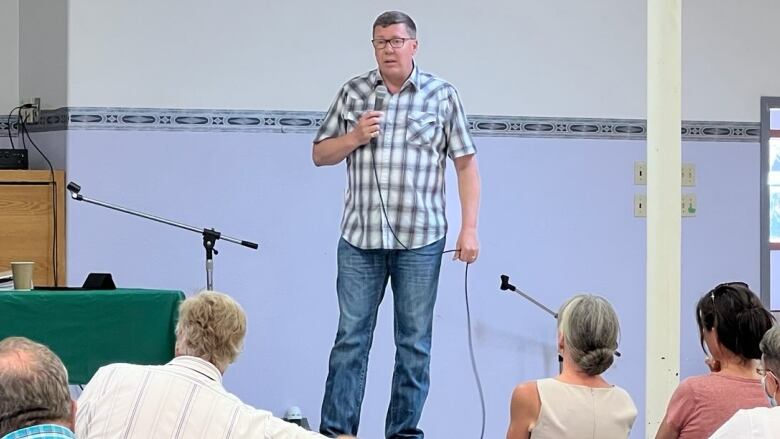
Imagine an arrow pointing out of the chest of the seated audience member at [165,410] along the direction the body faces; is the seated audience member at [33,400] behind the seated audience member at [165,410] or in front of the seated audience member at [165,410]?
behind

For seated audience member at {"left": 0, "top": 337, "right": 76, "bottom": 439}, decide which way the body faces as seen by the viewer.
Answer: away from the camera

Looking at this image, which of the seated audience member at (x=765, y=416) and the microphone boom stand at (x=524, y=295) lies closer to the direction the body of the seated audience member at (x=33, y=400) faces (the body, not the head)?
the microphone boom stand

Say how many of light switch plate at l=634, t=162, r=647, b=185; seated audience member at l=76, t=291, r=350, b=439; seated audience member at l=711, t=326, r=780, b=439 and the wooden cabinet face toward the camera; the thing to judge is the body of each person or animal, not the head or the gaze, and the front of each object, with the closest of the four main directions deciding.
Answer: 2

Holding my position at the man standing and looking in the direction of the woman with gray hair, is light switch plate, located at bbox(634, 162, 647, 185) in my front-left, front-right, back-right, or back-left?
back-left

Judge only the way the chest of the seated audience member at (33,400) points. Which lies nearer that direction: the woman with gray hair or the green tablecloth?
the green tablecloth

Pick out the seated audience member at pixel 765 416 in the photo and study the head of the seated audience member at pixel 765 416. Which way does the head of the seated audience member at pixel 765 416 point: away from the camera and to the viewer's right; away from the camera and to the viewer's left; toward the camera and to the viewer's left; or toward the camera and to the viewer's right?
away from the camera and to the viewer's left

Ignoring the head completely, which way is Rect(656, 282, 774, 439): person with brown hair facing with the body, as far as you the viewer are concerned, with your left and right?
facing away from the viewer and to the left of the viewer

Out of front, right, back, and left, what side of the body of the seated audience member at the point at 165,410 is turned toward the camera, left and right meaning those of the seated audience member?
back

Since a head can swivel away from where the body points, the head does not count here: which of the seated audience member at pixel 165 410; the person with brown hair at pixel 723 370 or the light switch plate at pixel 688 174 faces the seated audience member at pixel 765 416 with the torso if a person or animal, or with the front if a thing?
the light switch plate
